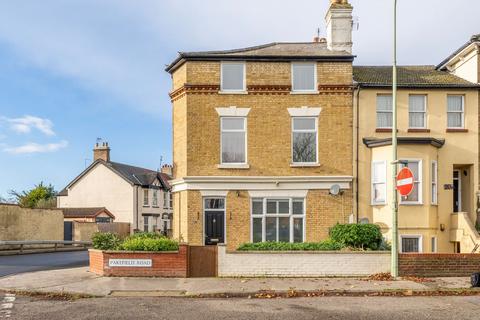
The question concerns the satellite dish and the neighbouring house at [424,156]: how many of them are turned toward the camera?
2

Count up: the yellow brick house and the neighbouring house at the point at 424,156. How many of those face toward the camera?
2

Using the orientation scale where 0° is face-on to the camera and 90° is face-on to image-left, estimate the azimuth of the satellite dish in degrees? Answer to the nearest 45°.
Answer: approximately 0°
